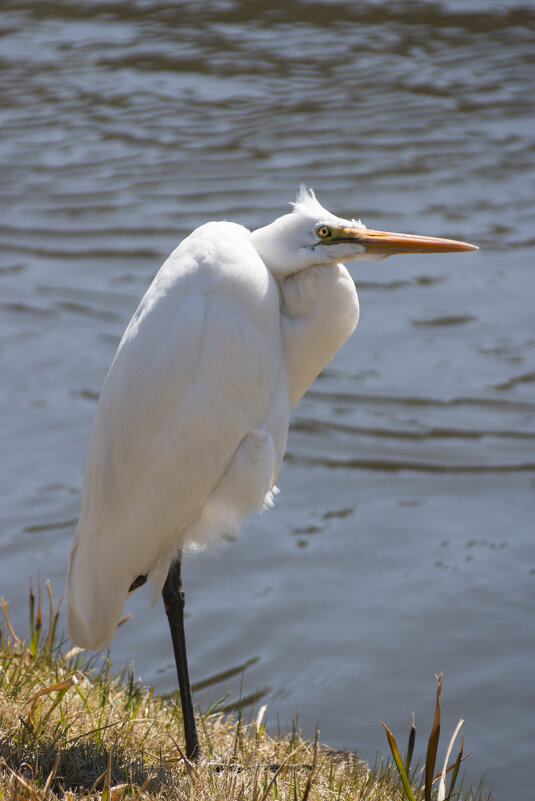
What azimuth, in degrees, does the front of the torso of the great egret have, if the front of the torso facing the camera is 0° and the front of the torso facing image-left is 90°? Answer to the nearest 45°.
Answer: approximately 270°
